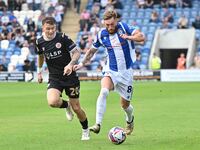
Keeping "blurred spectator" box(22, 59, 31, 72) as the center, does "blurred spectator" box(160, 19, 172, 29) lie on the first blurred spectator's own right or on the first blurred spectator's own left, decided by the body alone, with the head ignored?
on the first blurred spectator's own left

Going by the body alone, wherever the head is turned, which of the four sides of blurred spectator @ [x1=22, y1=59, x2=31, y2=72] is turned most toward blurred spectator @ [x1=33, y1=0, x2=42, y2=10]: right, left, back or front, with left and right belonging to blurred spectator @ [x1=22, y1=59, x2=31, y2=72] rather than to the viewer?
back

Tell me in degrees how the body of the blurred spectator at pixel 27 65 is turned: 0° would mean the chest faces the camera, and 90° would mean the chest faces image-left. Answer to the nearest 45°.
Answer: approximately 0°

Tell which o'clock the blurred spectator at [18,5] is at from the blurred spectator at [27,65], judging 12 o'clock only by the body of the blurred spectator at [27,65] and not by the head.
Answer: the blurred spectator at [18,5] is roughly at 6 o'clock from the blurred spectator at [27,65].

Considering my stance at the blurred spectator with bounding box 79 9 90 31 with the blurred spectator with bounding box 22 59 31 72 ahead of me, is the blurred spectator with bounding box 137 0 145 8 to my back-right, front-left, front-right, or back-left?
back-left

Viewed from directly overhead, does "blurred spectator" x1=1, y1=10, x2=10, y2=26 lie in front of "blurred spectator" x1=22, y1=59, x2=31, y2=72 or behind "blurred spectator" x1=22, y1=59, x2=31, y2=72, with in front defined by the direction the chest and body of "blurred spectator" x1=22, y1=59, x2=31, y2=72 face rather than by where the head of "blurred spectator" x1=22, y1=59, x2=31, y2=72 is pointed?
behind

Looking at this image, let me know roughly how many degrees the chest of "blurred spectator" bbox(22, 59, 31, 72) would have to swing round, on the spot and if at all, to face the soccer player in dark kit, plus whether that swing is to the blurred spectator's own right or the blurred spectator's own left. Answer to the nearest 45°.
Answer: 0° — they already face them

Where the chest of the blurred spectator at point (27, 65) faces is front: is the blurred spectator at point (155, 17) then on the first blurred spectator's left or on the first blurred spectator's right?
on the first blurred spectator's left

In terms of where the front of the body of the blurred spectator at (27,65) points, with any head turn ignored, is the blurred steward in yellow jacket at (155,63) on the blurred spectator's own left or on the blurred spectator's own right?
on the blurred spectator's own left
